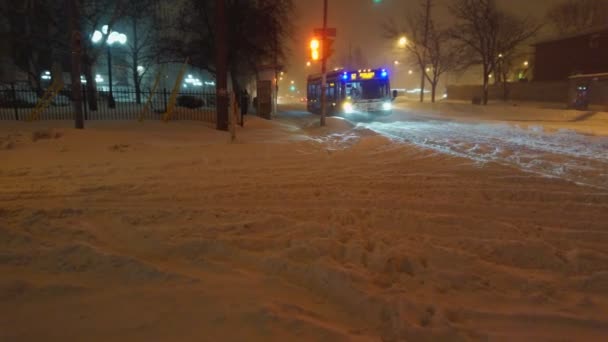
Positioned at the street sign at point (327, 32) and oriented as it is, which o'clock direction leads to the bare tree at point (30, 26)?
The bare tree is roughly at 4 o'clock from the street sign.

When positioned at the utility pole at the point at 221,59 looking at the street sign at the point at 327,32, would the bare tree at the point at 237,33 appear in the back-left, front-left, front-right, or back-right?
front-left

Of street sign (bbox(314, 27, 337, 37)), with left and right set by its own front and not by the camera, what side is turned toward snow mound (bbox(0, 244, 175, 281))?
front

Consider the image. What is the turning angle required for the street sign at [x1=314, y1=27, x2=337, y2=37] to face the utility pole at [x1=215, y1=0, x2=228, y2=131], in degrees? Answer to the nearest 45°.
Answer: approximately 45° to its right

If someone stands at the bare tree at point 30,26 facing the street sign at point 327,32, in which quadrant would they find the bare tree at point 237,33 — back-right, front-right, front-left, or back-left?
front-left

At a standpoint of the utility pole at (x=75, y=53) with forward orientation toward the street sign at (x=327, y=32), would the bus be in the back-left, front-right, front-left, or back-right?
front-left

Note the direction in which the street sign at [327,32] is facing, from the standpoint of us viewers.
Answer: facing the viewer

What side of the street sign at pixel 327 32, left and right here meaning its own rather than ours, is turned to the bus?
back

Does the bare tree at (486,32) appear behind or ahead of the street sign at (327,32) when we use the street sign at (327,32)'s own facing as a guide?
behind

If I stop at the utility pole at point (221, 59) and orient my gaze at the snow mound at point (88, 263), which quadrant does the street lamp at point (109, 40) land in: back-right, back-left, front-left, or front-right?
back-right

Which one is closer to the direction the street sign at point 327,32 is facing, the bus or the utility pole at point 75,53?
the utility pole

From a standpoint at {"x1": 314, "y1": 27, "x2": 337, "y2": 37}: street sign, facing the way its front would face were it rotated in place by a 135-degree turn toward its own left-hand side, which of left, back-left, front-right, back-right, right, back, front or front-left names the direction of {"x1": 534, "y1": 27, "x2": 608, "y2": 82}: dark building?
front

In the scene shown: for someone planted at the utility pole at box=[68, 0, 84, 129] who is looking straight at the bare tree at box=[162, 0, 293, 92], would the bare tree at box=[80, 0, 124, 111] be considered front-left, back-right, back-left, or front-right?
front-left
